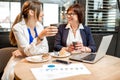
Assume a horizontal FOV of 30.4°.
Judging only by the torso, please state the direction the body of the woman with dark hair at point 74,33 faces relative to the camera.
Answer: toward the camera

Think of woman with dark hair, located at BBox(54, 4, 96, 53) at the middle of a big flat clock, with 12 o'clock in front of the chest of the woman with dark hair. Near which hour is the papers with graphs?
The papers with graphs is roughly at 12 o'clock from the woman with dark hair.

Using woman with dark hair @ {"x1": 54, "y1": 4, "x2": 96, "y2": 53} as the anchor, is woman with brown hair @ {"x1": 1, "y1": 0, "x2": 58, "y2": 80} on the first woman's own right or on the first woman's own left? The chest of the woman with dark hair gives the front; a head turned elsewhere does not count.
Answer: on the first woman's own right

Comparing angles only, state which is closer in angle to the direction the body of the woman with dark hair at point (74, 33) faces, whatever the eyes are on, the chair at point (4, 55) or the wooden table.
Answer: the wooden table

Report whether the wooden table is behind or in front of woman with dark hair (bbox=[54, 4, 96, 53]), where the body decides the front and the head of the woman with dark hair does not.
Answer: in front

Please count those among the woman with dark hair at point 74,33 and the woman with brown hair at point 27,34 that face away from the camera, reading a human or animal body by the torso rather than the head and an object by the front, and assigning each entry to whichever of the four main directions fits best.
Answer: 0

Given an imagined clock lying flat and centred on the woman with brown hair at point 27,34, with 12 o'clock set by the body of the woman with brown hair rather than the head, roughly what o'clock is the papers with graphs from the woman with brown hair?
The papers with graphs is roughly at 1 o'clock from the woman with brown hair.

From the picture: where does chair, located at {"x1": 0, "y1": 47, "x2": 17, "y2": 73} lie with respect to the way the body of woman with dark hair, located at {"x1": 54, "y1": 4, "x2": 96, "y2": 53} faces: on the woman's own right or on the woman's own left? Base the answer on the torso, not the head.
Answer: on the woman's own right

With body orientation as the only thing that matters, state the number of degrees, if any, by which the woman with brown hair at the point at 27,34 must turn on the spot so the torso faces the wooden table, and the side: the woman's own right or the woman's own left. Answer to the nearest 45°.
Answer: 0° — they already face it

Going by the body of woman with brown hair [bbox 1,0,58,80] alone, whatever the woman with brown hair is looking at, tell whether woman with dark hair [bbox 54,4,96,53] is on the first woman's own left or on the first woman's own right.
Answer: on the first woman's own left

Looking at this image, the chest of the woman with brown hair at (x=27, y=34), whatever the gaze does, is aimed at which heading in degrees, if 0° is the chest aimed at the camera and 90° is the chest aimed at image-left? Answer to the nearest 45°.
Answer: approximately 315°
